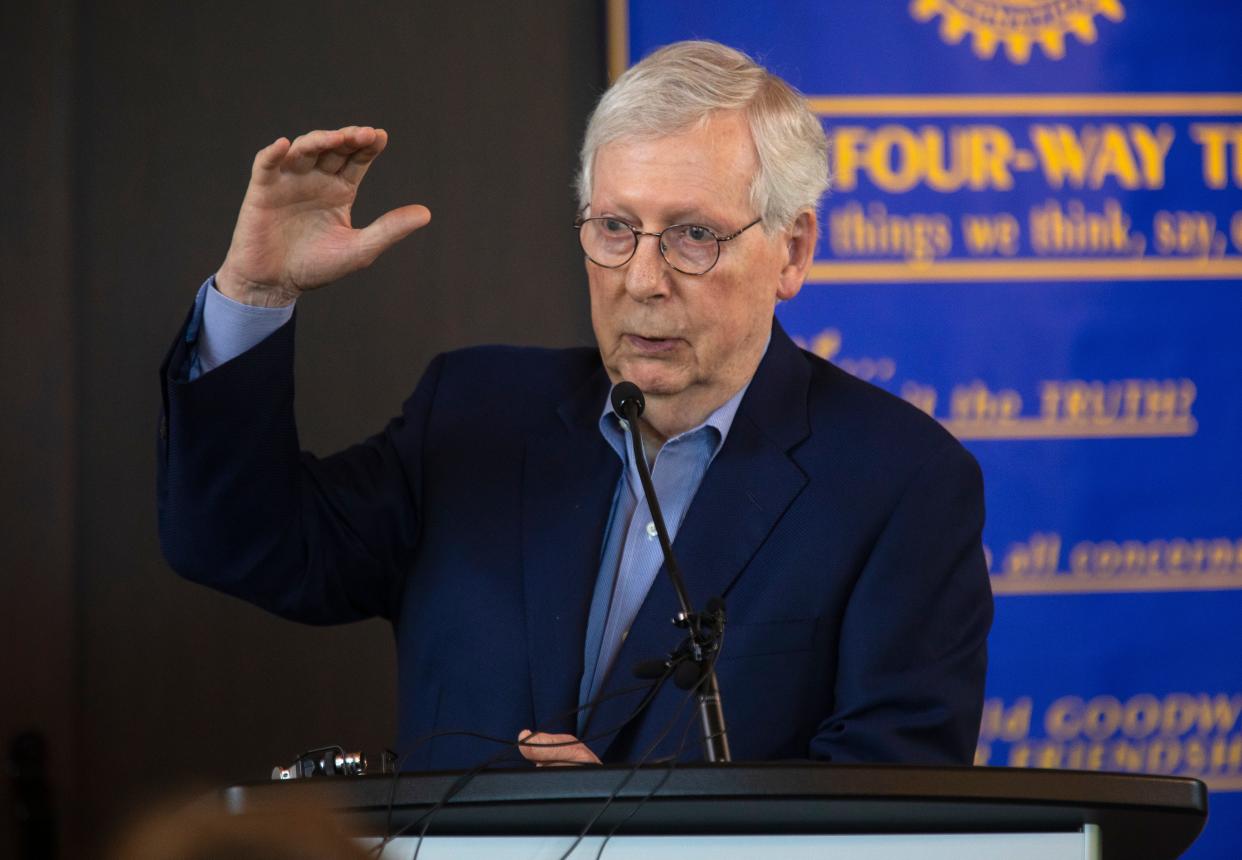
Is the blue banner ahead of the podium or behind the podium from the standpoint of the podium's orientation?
behind

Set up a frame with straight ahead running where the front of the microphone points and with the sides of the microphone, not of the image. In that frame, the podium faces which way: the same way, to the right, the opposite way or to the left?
the opposite way

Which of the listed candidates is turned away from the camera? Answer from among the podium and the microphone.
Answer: the microphone

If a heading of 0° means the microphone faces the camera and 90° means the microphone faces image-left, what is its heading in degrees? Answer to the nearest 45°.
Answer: approximately 180°

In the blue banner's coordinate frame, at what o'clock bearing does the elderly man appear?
The elderly man is roughly at 1 o'clock from the blue banner.

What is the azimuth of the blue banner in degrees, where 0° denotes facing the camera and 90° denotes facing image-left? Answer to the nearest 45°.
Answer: approximately 0°

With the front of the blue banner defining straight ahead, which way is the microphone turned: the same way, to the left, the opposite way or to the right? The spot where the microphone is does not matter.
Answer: the opposite way
